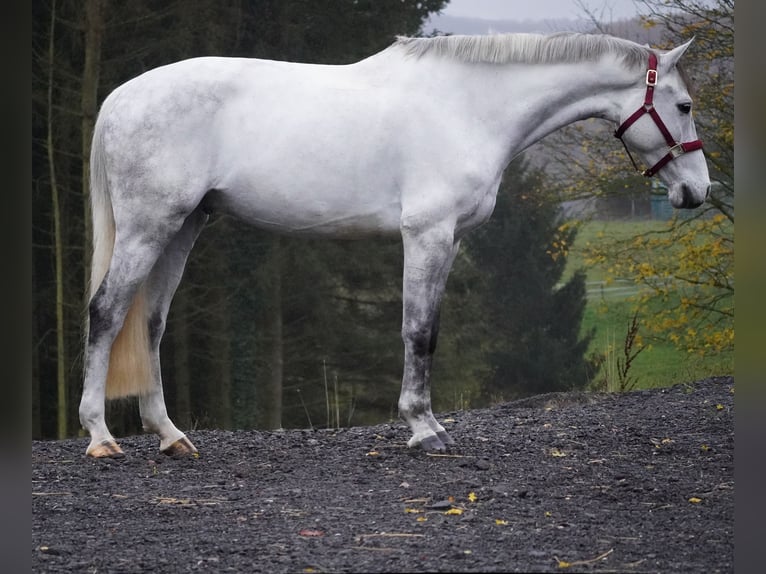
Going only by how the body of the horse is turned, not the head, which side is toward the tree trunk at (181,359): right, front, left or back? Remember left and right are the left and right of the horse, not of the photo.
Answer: left

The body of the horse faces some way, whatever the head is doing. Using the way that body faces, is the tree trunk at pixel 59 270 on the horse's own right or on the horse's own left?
on the horse's own left

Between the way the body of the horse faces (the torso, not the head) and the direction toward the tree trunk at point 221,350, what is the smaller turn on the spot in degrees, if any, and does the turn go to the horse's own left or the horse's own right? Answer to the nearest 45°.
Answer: approximately 90° to the horse's own left

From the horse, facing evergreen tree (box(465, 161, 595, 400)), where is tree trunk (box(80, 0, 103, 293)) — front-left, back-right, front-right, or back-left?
front-left

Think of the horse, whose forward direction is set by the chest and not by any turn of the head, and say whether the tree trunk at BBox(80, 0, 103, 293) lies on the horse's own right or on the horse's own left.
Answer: on the horse's own left

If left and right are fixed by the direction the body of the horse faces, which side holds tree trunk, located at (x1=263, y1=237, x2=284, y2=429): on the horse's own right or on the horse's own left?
on the horse's own left

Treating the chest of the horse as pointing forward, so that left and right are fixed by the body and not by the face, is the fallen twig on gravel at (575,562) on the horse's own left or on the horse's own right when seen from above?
on the horse's own right

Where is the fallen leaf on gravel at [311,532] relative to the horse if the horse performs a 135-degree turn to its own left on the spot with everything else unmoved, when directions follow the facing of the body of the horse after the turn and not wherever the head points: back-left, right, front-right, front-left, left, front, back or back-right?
back-left

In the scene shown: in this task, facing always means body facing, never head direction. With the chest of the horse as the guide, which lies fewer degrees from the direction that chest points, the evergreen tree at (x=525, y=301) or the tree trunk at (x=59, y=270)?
the evergreen tree

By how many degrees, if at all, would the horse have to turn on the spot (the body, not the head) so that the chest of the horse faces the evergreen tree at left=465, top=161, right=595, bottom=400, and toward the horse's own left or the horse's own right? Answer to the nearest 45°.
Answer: approximately 90° to the horse's own left

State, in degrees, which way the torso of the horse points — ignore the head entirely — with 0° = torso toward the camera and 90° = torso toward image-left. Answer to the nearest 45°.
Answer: approximately 270°
